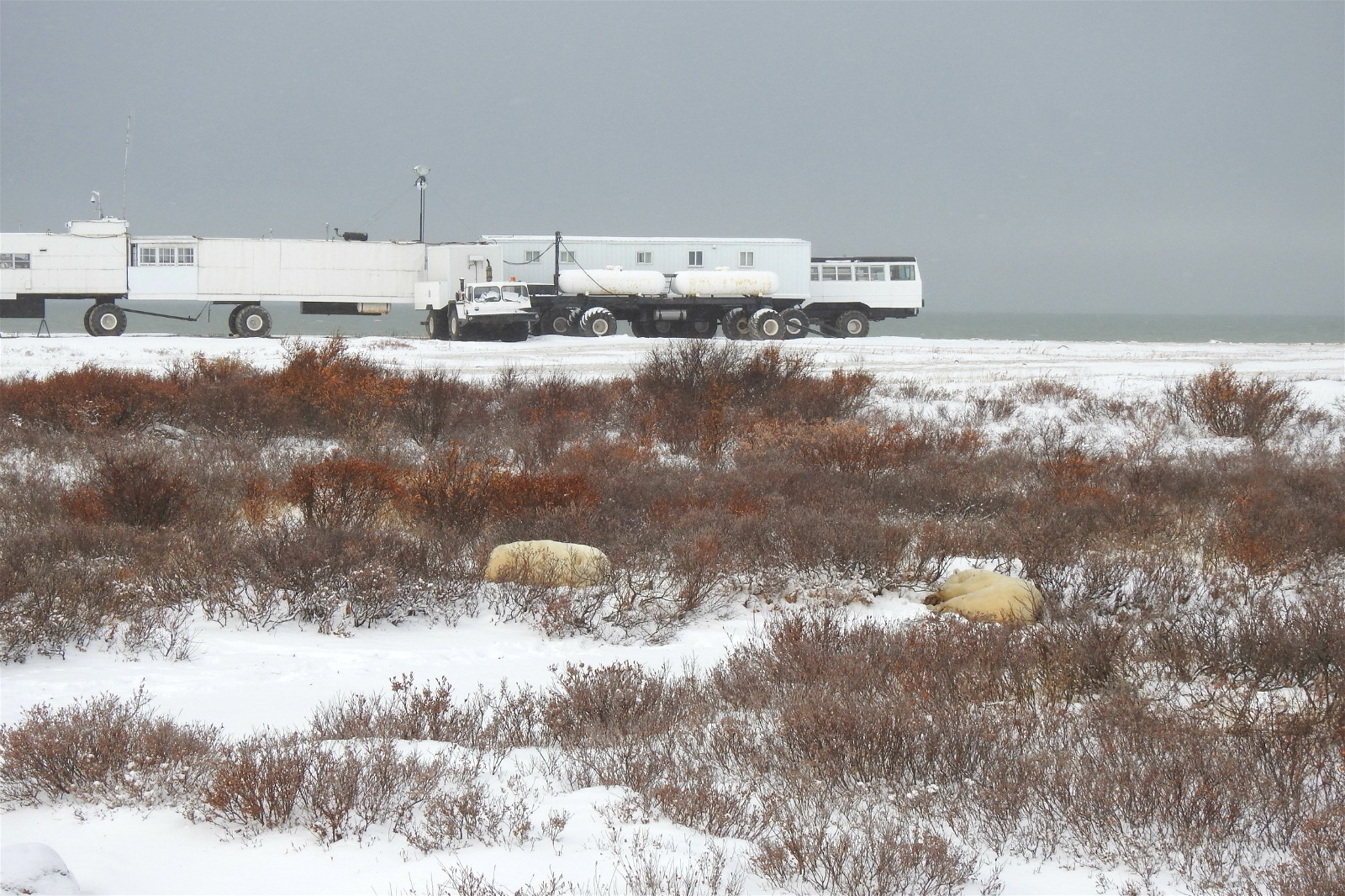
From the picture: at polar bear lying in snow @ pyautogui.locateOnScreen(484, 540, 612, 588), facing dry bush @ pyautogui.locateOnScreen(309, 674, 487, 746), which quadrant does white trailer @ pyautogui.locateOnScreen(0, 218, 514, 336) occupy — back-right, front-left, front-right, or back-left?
back-right

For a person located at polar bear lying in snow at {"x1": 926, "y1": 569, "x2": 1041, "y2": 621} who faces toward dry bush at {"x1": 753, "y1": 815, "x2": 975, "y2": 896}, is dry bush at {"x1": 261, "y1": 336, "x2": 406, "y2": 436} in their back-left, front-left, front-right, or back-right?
back-right

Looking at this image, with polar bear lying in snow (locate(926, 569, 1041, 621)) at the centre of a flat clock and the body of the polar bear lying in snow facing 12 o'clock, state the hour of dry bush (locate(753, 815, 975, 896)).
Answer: The dry bush is roughly at 9 o'clock from the polar bear lying in snow.

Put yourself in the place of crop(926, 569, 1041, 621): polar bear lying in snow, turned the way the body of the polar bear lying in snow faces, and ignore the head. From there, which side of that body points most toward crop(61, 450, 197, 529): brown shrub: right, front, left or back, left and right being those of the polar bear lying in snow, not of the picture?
front

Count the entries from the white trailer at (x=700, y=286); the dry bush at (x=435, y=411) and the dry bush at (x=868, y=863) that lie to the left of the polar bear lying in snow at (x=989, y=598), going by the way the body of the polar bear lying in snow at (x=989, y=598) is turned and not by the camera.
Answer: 1

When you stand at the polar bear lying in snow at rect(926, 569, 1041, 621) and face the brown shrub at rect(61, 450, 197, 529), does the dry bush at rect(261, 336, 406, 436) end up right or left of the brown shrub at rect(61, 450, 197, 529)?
right

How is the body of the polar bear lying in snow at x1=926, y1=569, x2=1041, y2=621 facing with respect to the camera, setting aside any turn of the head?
to the viewer's left

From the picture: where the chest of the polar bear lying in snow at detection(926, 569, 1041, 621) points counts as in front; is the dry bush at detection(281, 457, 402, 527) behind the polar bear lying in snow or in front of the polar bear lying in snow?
in front

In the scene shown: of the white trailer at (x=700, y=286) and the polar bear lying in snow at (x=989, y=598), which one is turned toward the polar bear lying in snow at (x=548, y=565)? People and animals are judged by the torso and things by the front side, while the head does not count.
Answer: the polar bear lying in snow at (x=989, y=598)

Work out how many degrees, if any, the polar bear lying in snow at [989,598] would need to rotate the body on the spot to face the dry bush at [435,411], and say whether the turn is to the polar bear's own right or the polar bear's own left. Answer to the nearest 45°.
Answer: approximately 45° to the polar bear's own right
